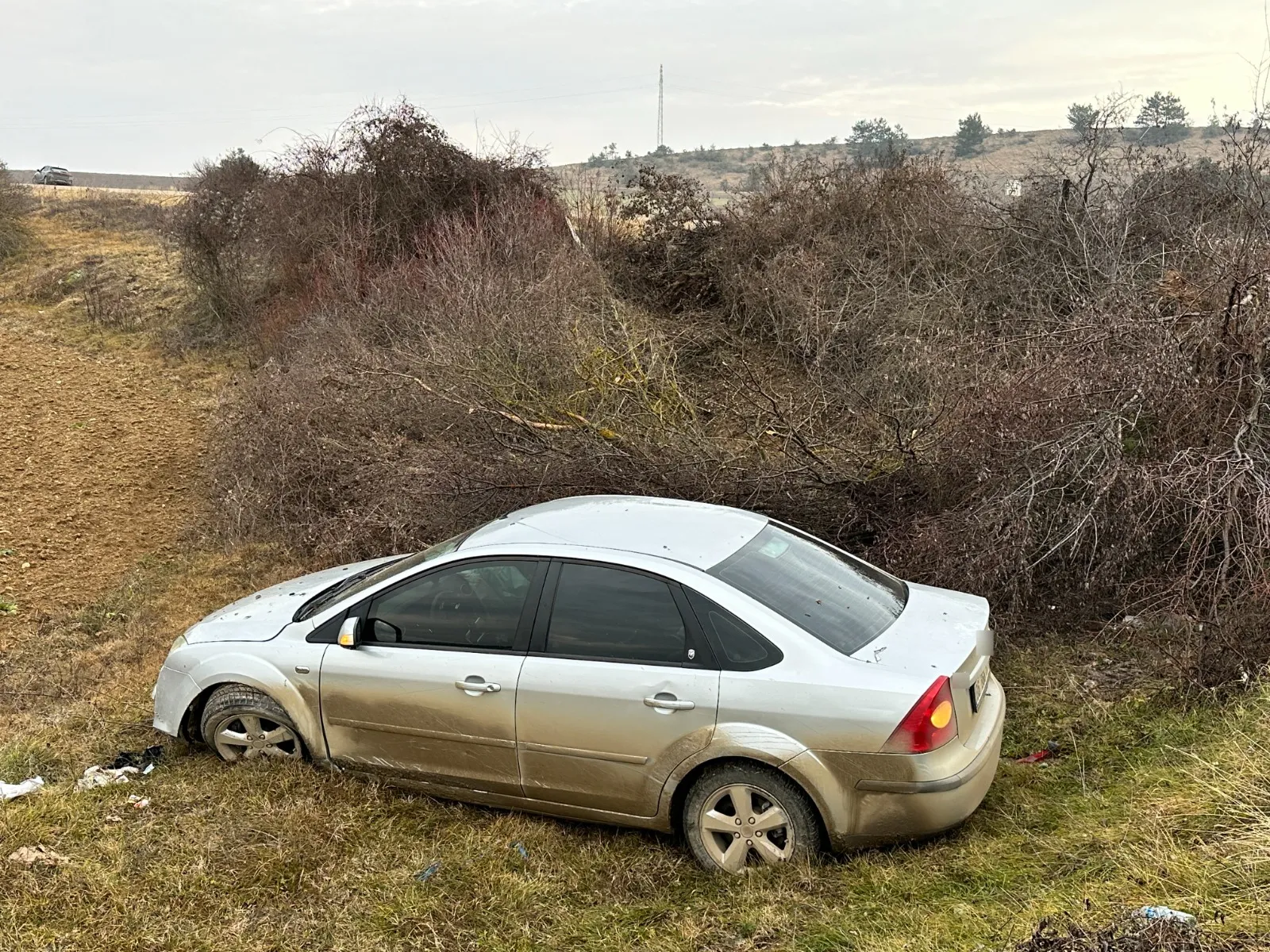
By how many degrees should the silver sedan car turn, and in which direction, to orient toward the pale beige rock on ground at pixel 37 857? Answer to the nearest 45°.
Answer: approximately 45° to its left

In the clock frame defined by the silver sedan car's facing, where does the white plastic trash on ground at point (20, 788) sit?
The white plastic trash on ground is roughly at 11 o'clock from the silver sedan car.

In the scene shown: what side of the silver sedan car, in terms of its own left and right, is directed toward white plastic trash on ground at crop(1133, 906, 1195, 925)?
back

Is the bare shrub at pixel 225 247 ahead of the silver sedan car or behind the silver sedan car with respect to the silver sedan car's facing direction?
ahead

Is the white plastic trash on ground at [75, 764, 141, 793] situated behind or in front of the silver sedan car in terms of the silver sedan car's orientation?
in front

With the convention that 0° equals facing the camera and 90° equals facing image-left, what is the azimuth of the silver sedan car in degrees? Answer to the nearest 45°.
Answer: approximately 135°
